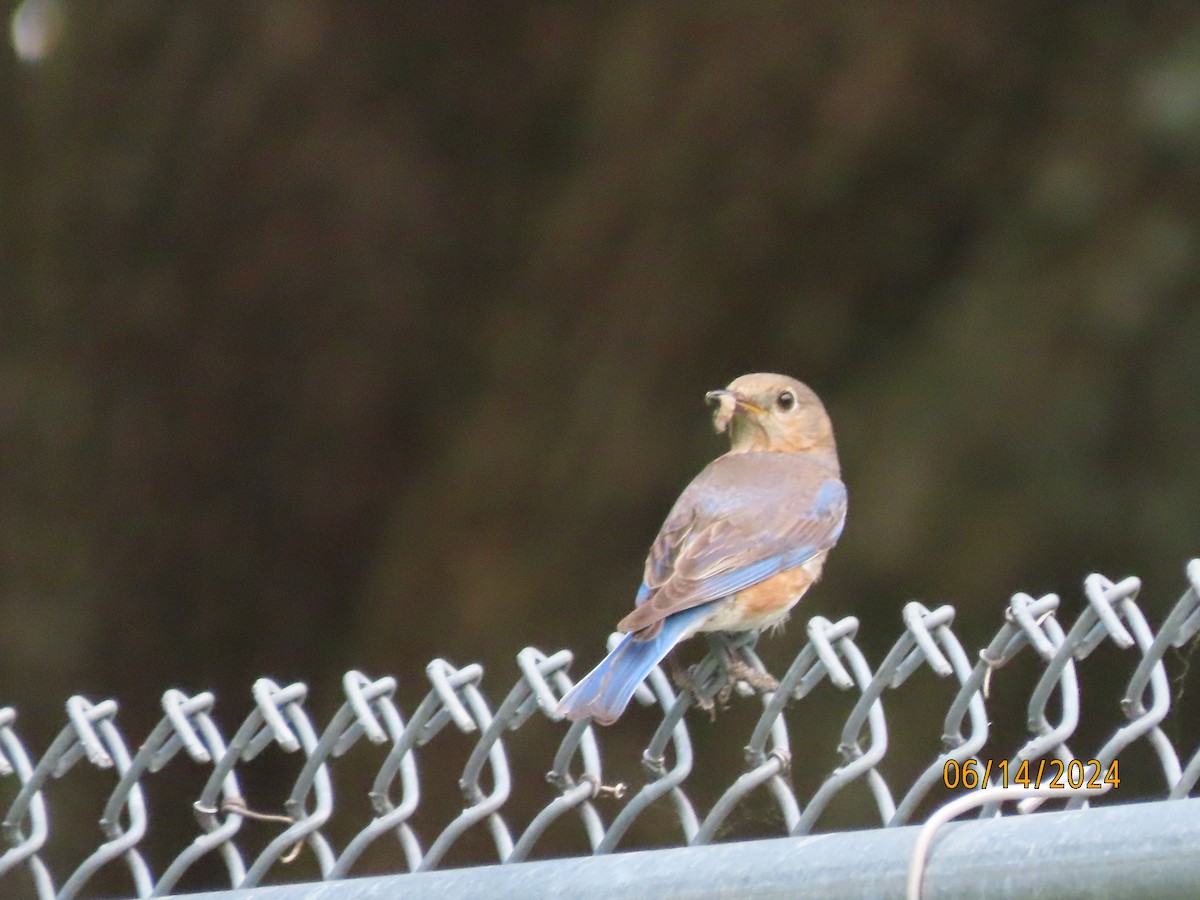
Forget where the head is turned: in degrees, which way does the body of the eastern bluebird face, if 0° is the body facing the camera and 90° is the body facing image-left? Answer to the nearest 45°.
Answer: approximately 225°
